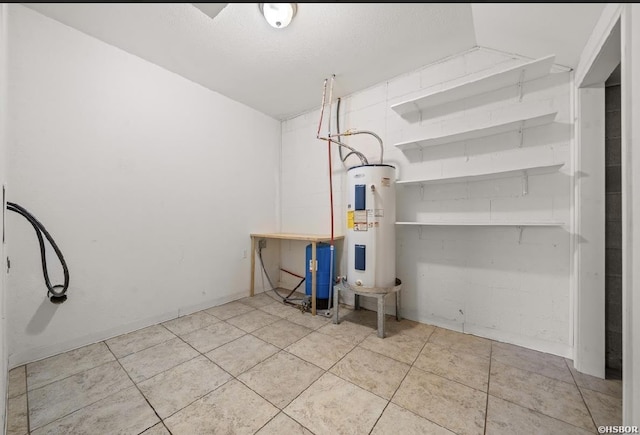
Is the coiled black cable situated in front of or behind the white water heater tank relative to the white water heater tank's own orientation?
in front

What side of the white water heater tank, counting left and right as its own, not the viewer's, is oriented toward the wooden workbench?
right

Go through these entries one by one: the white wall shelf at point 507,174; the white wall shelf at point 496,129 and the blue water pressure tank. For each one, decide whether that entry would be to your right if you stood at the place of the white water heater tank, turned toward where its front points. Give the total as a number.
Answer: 1

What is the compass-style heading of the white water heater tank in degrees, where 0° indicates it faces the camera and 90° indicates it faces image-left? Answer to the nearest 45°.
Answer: approximately 45°

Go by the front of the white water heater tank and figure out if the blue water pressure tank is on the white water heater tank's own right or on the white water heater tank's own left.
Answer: on the white water heater tank's own right

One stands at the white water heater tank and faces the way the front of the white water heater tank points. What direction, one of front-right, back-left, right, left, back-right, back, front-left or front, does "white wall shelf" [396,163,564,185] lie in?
back-left

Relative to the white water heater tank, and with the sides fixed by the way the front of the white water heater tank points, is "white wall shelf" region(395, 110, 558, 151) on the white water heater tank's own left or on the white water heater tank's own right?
on the white water heater tank's own left
